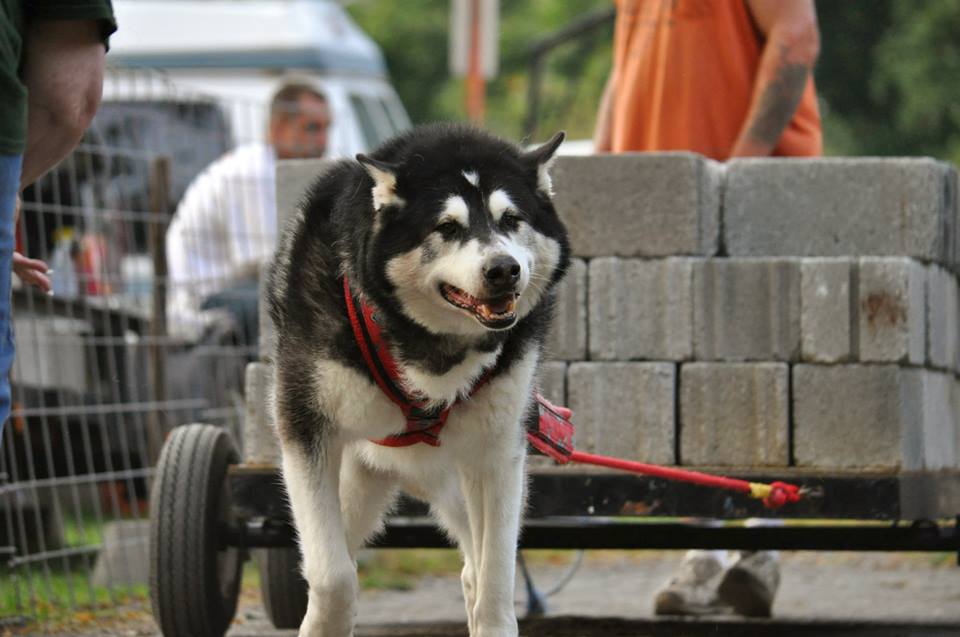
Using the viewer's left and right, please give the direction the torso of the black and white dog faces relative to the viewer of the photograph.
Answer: facing the viewer

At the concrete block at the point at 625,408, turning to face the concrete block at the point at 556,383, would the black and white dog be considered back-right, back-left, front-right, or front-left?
front-left

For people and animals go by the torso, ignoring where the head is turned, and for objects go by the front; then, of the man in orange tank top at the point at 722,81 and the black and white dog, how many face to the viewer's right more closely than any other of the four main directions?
0

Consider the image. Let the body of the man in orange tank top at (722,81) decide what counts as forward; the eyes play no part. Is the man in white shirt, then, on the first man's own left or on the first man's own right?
on the first man's own right

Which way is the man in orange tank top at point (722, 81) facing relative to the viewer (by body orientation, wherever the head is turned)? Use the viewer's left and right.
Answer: facing the viewer and to the left of the viewer

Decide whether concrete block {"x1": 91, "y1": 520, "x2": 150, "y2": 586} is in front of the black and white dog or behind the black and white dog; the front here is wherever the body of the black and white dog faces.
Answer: behind
